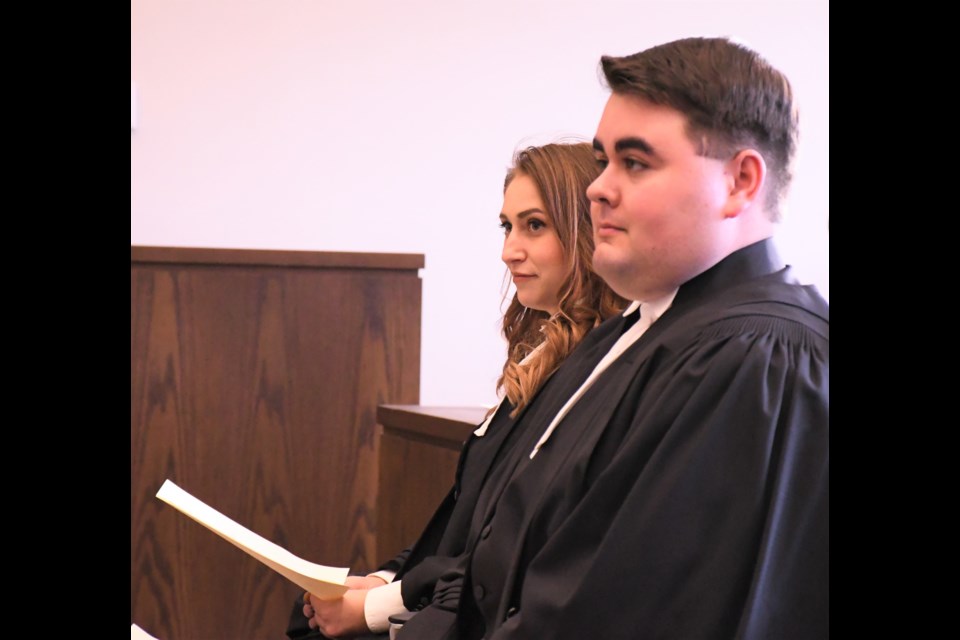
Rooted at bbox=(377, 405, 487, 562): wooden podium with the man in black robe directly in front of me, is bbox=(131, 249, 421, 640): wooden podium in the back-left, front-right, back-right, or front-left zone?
back-right

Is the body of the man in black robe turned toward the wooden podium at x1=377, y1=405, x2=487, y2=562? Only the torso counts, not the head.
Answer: no

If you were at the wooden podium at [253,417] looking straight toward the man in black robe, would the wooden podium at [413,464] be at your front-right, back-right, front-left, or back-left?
front-left

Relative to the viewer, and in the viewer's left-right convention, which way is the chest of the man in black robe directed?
facing the viewer and to the left of the viewer
